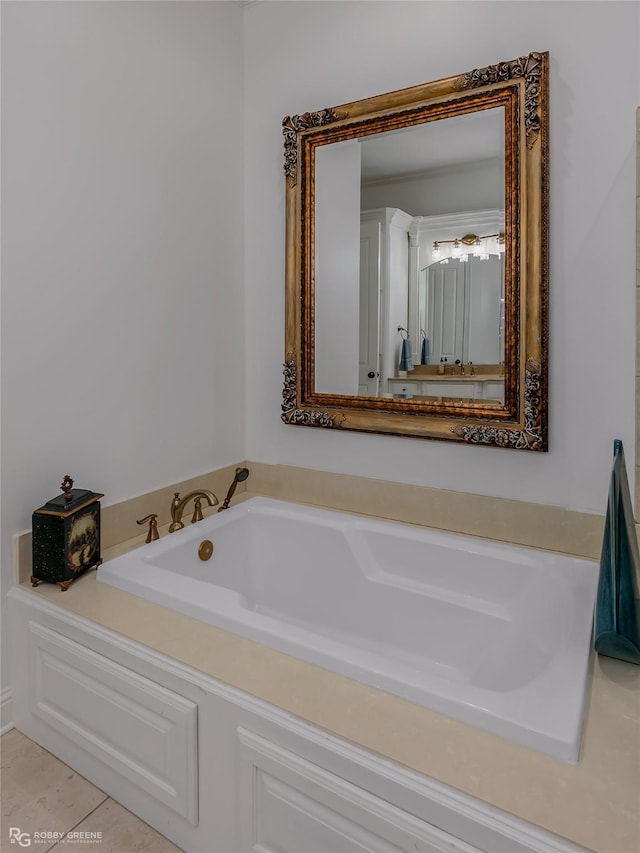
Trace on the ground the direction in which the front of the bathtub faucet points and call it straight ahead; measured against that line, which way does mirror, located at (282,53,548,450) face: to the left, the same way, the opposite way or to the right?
to the right

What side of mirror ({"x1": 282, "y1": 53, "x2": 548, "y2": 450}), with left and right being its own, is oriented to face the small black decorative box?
front

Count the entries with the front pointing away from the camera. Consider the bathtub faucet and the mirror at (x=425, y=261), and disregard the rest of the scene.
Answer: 0

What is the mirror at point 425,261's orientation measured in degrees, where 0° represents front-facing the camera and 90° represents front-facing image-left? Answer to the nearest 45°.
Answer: approximately 45°
